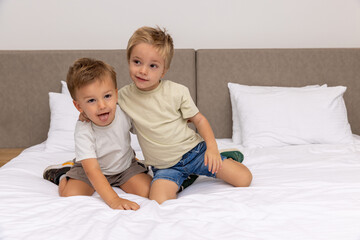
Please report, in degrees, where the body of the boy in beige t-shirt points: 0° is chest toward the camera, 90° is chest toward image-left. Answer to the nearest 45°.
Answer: approximately 0°

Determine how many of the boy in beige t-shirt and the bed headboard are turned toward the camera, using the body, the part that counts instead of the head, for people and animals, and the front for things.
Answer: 2

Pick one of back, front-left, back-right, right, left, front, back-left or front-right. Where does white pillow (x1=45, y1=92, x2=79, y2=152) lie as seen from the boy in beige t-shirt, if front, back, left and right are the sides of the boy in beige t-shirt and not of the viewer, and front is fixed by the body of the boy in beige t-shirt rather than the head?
back-right

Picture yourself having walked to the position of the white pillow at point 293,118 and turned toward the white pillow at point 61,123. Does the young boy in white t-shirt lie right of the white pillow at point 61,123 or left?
left

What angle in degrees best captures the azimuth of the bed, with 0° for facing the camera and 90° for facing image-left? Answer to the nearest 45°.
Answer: approximately 0°
